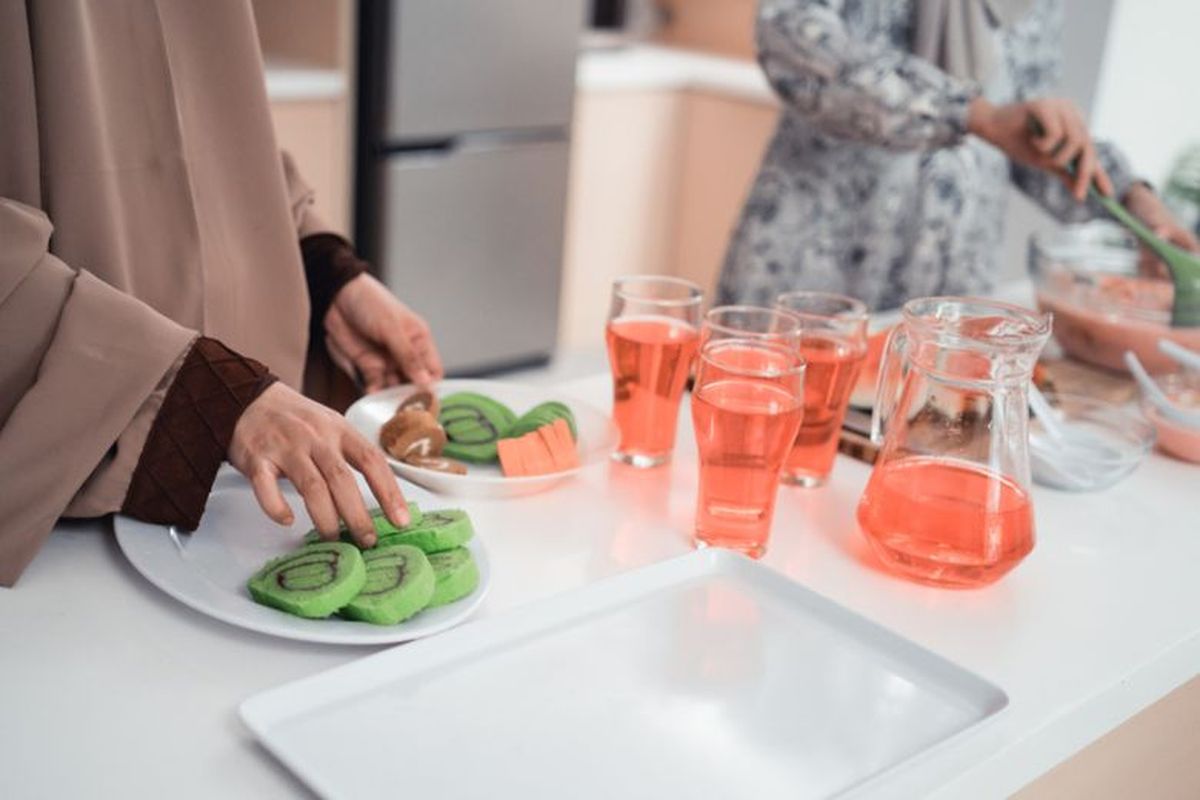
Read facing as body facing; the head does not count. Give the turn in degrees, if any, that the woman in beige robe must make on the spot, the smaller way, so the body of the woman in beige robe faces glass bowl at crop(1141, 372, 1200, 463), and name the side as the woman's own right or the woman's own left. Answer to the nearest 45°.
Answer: approximately 45° to the woman's own left

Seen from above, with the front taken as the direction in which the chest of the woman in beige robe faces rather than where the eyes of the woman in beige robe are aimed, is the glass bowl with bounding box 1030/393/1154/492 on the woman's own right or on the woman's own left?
on the woman's own left

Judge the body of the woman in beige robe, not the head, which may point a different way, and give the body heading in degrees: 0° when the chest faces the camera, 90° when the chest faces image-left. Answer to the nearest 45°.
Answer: approximately 315°
